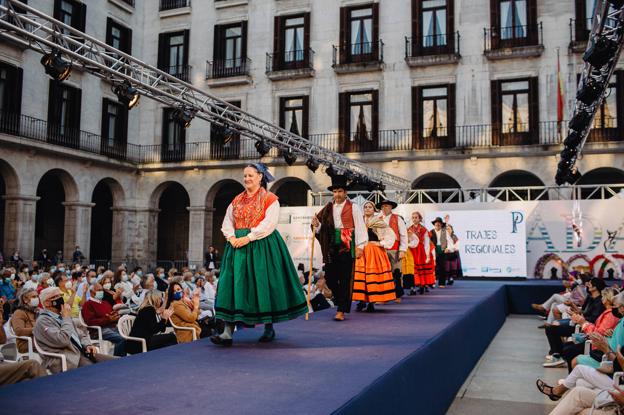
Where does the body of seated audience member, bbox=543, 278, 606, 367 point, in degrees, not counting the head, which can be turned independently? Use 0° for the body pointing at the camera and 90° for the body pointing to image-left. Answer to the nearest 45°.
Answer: approximately 90°

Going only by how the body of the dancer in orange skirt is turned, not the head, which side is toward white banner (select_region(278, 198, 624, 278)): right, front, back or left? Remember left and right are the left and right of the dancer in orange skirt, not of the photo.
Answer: back

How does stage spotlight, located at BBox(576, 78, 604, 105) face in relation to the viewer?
to the viewer's left

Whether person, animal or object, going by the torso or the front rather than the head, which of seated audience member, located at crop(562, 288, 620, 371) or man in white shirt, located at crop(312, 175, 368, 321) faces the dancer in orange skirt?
the seated audience member

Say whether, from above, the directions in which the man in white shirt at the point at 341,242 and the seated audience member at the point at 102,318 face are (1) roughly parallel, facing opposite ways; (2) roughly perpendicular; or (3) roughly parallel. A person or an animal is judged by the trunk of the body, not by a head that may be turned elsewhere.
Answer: roughly perpendicular

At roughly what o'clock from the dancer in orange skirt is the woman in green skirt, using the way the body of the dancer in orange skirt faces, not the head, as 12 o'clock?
The woman in green skirt is roughly at 11 o'clock from the dancer in orange skirt.

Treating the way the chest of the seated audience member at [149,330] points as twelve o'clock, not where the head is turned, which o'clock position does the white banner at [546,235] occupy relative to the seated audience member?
The white banner is roughly at 11 o'clock from the seated audience member.

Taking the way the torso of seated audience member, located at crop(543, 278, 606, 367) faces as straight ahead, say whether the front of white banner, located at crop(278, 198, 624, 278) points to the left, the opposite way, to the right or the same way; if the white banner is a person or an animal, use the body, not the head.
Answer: to the left

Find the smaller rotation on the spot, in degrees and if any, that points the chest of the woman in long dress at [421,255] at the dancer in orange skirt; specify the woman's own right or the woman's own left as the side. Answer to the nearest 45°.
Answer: approximately 45° to the woman's own left

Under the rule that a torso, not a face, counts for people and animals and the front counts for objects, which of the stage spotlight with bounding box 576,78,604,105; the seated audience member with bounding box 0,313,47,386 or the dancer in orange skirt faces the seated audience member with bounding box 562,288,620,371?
the seated audience member with bounding box 0,313,47,386

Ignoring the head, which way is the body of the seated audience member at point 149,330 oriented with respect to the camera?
to the viewer's right

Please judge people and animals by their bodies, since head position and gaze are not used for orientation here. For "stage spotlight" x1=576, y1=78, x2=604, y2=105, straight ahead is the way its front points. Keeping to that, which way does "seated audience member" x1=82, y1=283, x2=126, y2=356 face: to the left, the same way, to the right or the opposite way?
the opposite way

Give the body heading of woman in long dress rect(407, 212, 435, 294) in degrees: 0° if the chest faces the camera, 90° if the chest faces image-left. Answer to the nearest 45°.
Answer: approximately 45°
